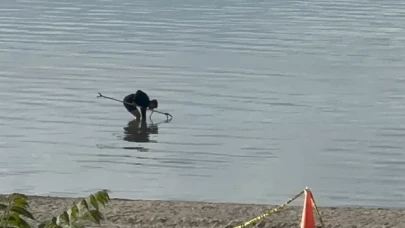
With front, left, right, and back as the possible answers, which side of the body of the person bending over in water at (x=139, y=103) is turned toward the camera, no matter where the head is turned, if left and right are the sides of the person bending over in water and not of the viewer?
right

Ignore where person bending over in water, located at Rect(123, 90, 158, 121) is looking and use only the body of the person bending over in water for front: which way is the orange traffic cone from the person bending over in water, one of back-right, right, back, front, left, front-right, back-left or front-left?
right

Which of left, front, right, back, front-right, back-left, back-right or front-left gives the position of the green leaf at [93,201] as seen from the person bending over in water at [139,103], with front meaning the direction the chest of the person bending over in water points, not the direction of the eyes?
right

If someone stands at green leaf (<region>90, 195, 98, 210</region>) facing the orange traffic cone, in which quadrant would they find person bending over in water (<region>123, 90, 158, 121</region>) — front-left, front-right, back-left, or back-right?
front-left
